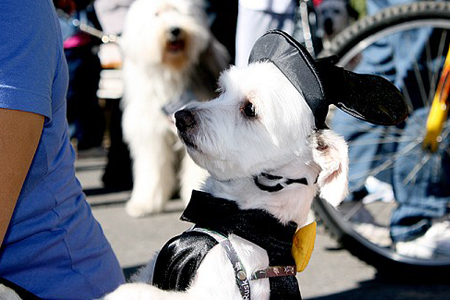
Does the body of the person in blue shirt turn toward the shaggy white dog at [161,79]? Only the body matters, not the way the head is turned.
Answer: no

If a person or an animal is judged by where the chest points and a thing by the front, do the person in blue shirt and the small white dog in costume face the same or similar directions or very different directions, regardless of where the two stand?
very different directions

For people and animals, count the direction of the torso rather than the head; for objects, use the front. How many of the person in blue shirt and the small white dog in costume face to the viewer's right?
1
